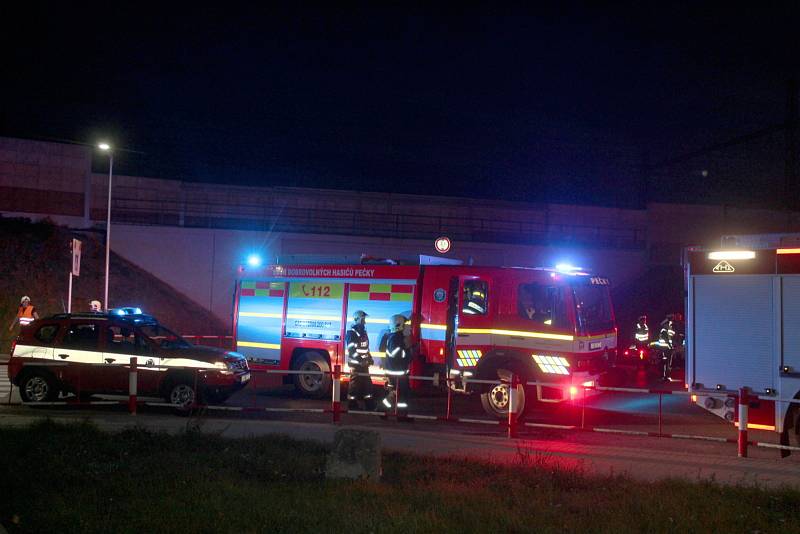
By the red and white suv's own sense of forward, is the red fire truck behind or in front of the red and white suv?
in front

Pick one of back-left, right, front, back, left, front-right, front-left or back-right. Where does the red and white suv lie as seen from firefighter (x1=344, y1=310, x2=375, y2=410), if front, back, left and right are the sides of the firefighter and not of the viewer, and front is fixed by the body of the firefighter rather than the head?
back-right

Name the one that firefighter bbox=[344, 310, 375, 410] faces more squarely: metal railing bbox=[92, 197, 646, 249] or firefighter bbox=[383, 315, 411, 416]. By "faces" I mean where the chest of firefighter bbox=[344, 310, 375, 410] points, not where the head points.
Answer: the firefighter

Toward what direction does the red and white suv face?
to the viewer's right

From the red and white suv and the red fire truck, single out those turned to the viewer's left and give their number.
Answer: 0

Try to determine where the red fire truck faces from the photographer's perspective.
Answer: facing the viewer and to the right of the viewer

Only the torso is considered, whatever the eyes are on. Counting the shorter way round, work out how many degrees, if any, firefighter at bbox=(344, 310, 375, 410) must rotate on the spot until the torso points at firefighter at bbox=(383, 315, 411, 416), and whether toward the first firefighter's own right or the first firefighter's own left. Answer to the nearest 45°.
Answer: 0° — they already face them

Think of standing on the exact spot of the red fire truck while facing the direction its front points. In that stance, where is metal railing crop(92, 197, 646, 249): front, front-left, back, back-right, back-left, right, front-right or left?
back-left

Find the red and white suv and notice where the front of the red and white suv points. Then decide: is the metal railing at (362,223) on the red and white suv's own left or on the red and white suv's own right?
on the red and white suv's own left
